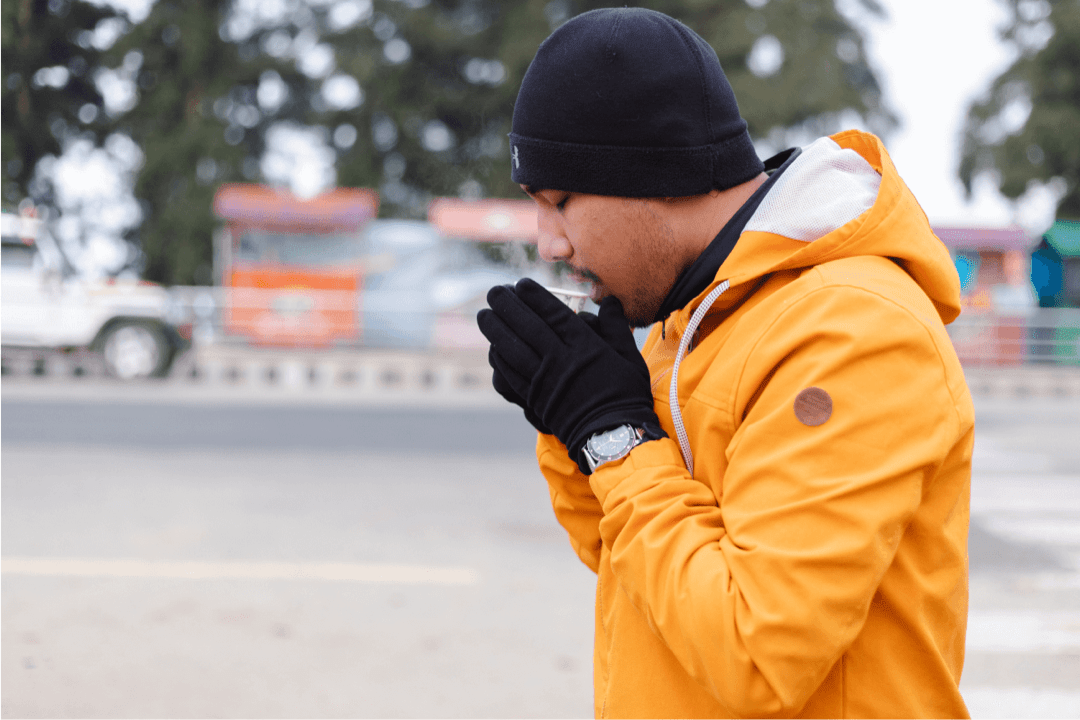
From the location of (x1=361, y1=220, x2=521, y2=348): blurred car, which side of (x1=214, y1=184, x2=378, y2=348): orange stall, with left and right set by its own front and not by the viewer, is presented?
left

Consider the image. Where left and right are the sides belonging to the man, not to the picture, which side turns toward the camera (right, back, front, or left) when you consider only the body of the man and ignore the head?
left

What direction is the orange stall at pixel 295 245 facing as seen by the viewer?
toward the camera

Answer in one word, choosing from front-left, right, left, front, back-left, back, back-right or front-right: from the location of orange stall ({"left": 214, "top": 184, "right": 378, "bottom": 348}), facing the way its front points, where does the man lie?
front

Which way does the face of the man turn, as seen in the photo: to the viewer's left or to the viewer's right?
to the viewer's left

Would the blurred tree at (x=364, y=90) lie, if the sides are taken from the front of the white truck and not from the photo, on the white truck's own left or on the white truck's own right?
on the white truck's own left

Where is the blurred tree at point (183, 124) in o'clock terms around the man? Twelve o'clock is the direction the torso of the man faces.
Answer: The blurred tree is roughly at 2 o'clock from the man.

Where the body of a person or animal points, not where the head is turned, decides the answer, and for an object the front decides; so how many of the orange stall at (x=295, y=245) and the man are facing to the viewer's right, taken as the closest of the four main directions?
0

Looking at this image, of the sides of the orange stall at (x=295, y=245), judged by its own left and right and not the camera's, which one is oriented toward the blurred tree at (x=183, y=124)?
back

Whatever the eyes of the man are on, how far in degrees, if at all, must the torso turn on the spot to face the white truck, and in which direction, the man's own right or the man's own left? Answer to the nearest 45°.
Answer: approximately 45° to the man's own right
